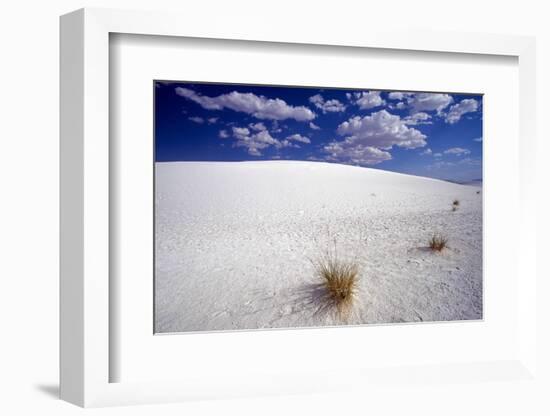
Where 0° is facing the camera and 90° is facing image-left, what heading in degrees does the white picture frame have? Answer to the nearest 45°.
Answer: approximately 315°
